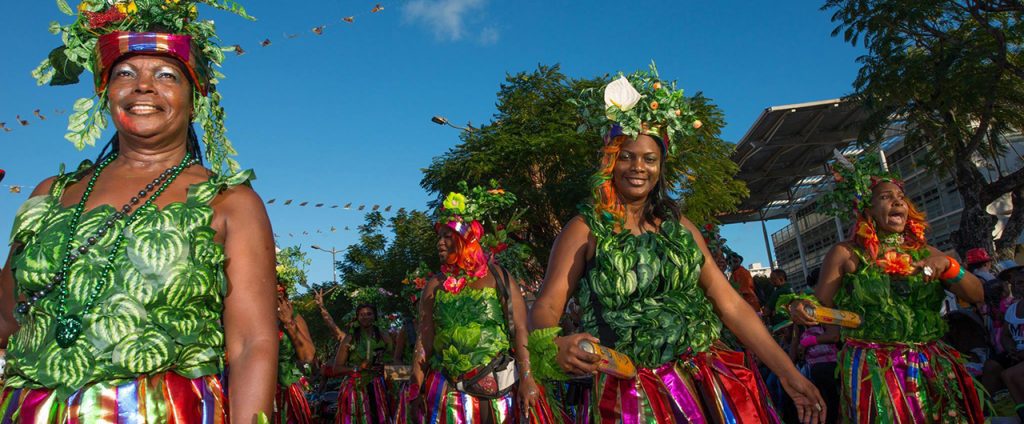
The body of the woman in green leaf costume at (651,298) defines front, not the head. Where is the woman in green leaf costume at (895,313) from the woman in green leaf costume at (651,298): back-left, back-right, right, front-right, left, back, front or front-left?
back-left

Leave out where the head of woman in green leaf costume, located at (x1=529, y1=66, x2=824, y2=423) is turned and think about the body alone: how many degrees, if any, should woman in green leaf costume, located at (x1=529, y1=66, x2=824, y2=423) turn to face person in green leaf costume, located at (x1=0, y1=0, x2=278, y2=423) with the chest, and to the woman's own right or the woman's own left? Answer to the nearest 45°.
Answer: approximately 45° to the woman's own right

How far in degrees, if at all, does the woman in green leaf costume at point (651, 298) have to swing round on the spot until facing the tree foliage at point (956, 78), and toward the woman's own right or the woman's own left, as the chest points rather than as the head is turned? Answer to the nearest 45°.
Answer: approximately 135° to the woman's own left

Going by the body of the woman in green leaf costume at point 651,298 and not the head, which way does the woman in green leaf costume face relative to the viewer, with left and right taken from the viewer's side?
facing the viewer

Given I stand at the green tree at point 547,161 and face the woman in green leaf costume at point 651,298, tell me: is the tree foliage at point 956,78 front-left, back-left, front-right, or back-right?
front-left

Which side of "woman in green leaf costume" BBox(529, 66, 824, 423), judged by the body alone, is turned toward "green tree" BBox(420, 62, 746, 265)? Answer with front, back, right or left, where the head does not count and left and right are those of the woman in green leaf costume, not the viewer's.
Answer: back

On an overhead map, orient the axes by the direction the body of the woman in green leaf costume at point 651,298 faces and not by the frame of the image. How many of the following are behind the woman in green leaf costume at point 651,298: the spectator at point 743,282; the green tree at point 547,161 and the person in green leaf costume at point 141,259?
2

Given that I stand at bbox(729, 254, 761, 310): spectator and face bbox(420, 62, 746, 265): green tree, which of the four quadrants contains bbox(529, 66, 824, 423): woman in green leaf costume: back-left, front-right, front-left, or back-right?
back-left

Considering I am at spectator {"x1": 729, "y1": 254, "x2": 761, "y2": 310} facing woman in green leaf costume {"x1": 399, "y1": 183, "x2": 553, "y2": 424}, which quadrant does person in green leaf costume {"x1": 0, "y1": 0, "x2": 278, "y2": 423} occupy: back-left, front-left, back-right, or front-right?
front-left

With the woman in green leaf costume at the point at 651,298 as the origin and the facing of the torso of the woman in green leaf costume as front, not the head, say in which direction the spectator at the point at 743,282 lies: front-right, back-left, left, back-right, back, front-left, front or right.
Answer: back

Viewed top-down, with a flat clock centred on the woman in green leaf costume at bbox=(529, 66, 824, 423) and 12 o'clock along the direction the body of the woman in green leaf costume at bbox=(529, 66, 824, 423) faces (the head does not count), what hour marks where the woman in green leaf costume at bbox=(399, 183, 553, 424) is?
the woman in green leaf costume at bbox=(399, 183, 553, 424) is roughly at 5 o'clock from the woman in green leaf costume at bbox=(529, 66, 824, 423).

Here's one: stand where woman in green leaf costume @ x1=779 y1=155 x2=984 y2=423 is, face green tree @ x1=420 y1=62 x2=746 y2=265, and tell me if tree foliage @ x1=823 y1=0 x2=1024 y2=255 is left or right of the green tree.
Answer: right
